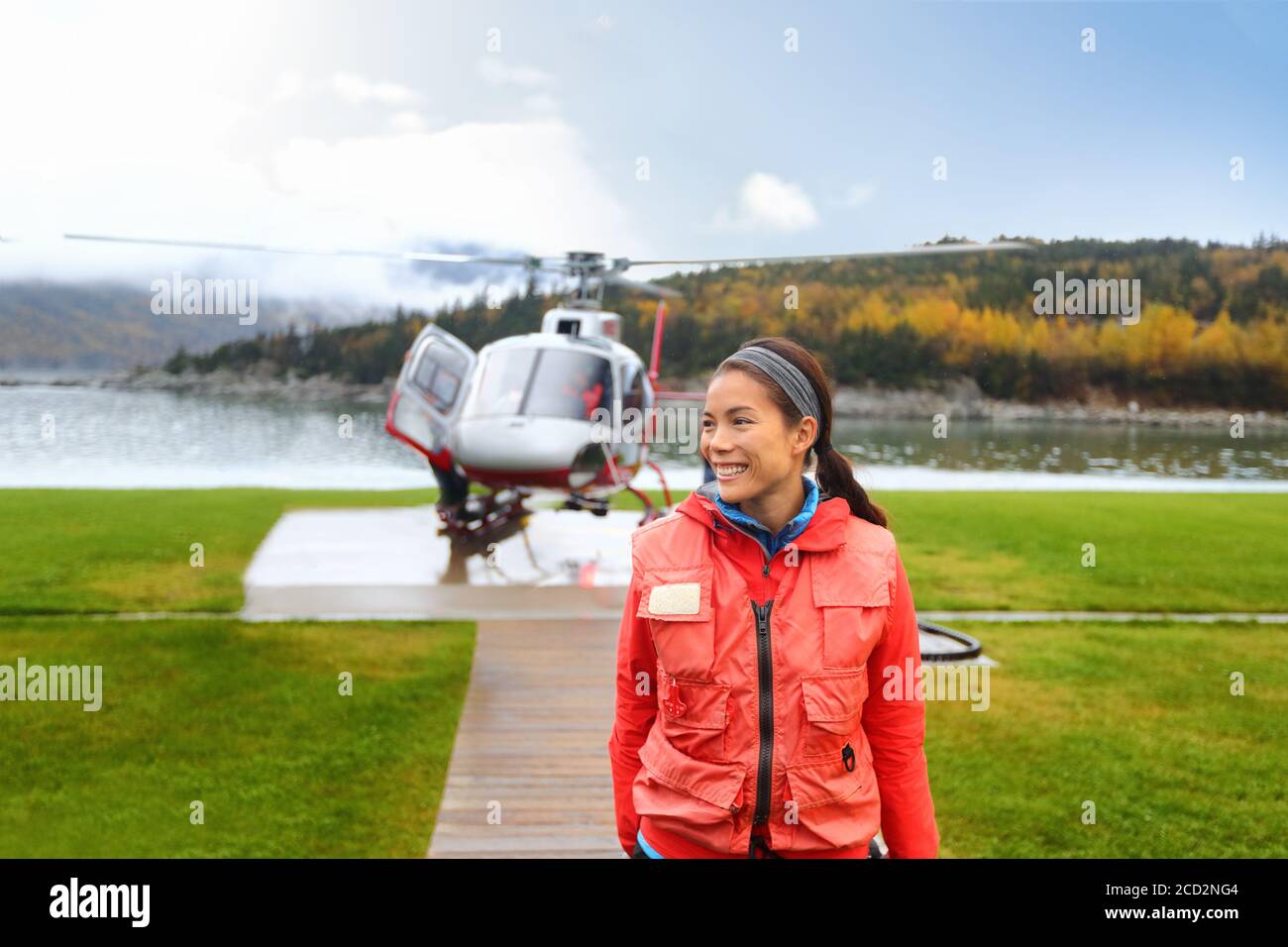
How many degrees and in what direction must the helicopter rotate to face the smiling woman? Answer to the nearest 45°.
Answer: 0° — it already faces them

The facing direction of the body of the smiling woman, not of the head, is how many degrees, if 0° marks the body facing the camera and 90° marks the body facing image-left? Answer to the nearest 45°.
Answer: approximately 0°

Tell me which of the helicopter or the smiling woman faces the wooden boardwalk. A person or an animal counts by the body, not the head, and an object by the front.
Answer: the helicopter

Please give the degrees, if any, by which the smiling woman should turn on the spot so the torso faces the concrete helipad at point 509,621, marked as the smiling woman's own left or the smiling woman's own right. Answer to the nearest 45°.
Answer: approximately 180°

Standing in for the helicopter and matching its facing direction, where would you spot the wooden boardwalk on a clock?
The wooden boardwalk is roughly at 12 o'clock from the helicopter.
